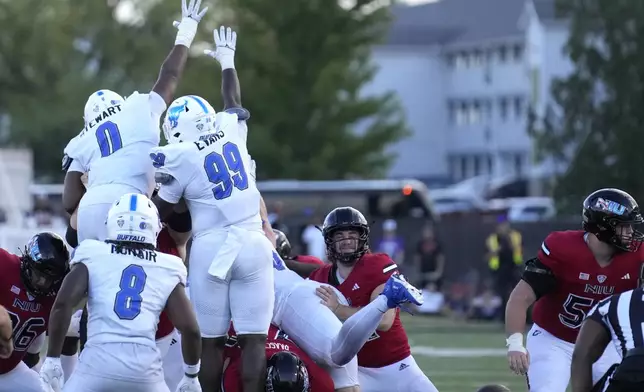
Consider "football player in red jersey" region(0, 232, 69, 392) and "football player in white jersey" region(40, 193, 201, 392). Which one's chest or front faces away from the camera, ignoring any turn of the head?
the football player in white jersey

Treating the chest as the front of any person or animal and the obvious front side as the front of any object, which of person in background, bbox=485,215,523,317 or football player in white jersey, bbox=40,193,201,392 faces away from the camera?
the football player in white jersey

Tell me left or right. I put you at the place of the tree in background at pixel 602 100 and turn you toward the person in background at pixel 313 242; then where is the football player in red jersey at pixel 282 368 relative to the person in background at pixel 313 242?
left

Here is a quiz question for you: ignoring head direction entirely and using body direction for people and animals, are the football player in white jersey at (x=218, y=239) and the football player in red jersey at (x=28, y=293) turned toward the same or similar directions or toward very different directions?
very different directions

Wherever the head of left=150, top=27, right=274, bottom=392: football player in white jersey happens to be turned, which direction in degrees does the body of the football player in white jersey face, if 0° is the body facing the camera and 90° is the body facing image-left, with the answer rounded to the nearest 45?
approximately 135°

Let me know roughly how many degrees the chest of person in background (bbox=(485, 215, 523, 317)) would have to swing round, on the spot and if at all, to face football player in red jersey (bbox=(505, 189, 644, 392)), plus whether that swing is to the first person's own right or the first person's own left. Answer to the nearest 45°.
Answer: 0° — they already face them

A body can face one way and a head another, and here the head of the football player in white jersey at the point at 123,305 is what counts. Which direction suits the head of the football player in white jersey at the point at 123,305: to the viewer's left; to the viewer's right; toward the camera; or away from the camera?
away from the camera

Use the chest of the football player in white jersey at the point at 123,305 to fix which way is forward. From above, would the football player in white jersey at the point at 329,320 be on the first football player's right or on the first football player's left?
on the first football player's right

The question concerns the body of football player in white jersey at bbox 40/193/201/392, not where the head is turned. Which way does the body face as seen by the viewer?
away from the camera
